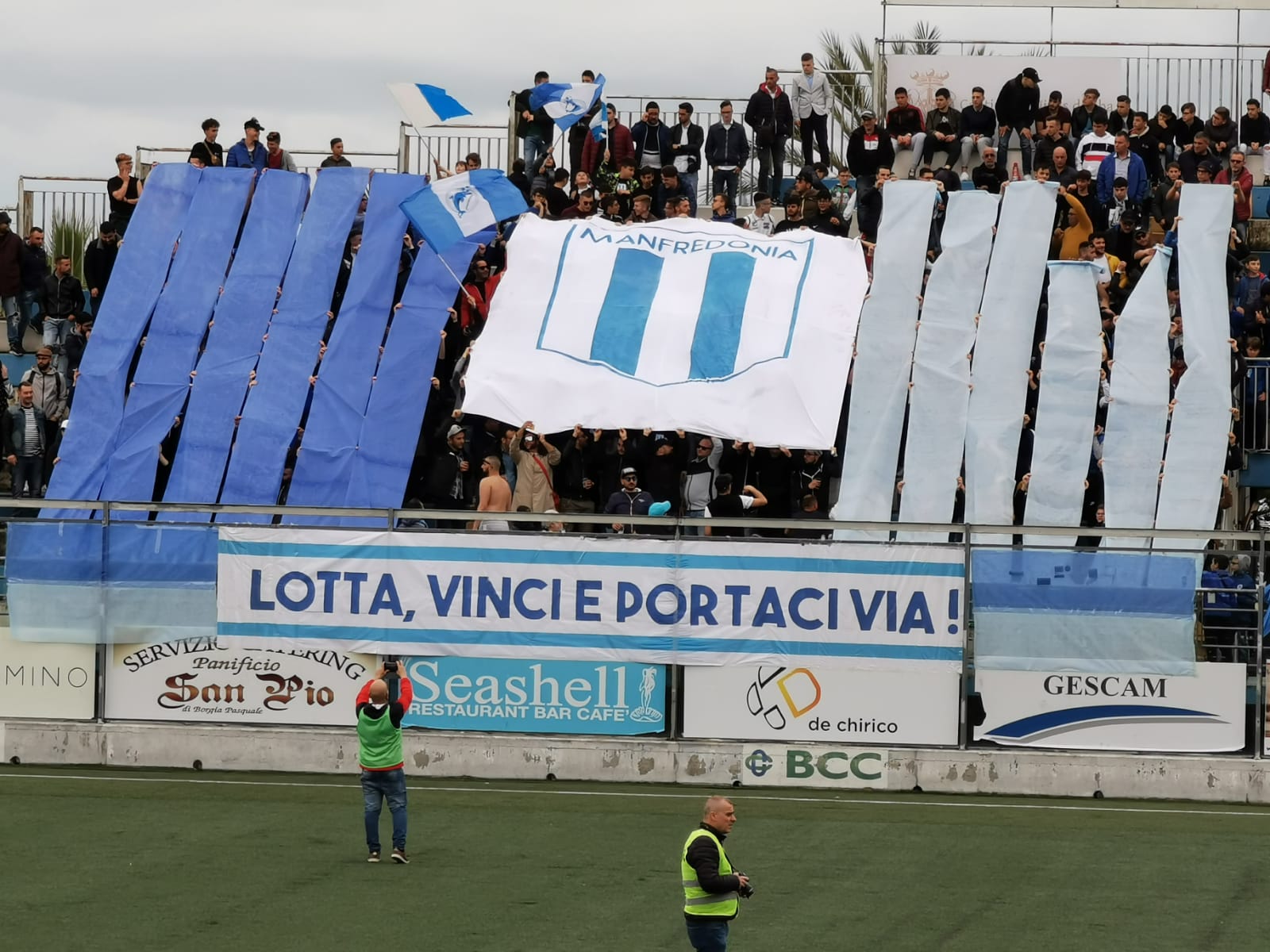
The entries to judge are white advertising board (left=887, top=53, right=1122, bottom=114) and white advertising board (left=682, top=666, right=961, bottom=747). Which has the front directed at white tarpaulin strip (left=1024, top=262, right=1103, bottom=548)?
white advertising board (left=887, top=53, right=1122, bottom=114)

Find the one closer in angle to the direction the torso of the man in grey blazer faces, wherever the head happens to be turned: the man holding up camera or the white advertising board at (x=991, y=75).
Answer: the man holding up camera

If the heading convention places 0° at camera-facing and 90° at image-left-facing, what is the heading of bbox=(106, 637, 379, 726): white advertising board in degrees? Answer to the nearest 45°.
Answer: approximately 0°

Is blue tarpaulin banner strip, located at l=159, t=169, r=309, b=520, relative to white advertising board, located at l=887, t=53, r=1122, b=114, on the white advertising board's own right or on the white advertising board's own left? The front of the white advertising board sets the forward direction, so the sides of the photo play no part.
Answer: on the white advertising board's own right

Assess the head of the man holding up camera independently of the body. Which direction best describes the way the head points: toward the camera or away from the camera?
away from the camera

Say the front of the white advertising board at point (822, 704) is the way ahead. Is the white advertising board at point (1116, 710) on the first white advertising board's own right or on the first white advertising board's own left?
on the first white advertising board's own left
